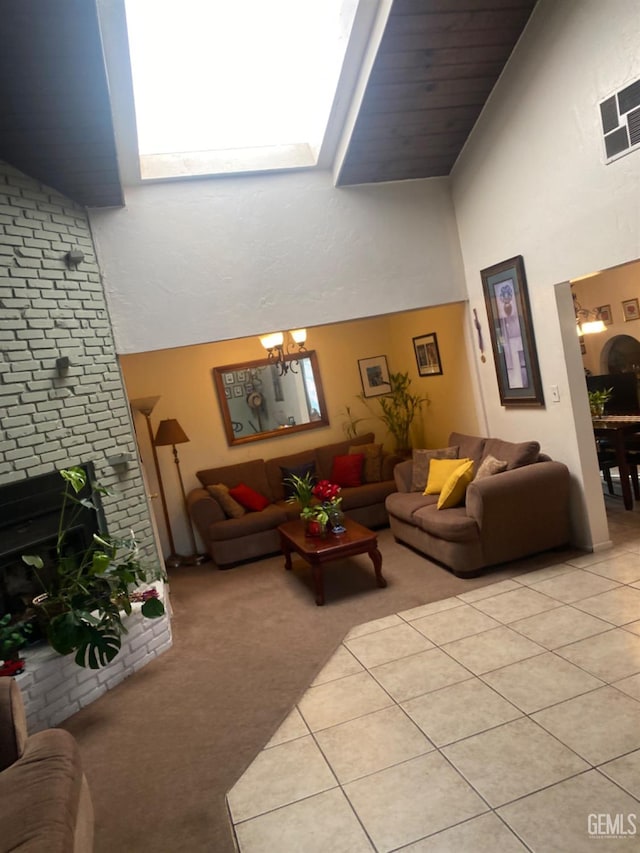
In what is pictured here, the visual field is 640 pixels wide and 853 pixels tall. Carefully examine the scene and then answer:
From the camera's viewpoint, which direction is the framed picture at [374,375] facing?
toward the camera

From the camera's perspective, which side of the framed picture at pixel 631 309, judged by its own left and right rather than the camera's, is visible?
front

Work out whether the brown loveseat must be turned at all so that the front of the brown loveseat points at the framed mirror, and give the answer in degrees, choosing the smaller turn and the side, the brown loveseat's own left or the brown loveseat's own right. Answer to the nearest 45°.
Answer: approximately 90° to the brown loveseat's own right

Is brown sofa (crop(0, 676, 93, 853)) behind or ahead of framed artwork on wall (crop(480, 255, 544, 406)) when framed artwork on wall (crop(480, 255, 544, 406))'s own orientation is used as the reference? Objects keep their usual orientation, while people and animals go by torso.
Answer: ahead

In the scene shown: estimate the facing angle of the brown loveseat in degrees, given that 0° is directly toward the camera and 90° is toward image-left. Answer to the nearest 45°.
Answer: approximately 45°

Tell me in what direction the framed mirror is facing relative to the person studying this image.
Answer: facing the viewer

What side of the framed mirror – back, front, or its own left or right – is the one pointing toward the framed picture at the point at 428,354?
left

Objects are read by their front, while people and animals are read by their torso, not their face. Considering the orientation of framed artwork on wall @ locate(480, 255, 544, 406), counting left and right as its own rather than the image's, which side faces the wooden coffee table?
front

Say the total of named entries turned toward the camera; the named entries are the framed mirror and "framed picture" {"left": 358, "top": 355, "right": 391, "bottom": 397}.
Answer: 2

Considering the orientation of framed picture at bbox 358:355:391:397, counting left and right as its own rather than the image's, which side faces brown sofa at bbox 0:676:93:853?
front

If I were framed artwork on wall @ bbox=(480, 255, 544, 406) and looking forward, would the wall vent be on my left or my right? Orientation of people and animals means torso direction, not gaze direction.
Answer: on my left

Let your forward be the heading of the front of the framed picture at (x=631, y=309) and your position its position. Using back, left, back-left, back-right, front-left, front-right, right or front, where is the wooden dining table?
front

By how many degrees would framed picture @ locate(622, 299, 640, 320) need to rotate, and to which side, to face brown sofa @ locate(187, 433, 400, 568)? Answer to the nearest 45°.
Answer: approximately 45° to its right

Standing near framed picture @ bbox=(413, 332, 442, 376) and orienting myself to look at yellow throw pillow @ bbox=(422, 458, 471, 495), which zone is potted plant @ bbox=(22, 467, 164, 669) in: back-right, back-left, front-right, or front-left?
front-right

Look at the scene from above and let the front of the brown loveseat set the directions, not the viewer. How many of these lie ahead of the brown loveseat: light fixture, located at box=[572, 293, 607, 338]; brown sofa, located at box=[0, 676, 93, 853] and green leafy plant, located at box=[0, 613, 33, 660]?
2
